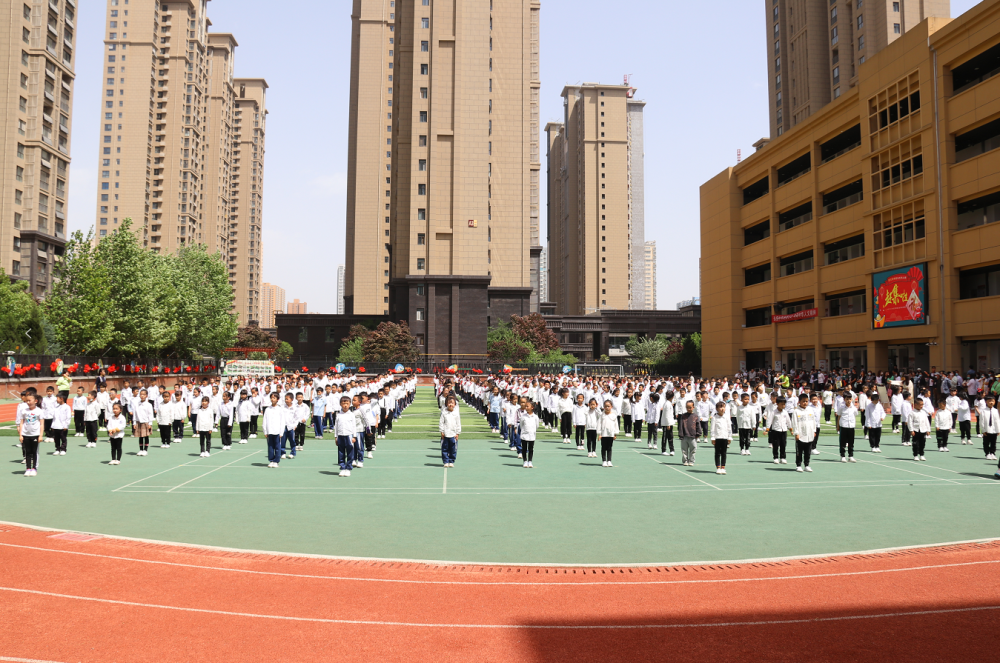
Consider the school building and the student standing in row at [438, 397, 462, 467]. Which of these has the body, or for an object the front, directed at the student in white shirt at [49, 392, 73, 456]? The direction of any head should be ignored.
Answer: the school building

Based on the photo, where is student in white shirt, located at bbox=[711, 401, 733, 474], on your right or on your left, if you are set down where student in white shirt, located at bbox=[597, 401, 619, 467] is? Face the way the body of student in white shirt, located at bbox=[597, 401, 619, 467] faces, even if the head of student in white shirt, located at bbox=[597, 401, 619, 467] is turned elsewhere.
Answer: on your left

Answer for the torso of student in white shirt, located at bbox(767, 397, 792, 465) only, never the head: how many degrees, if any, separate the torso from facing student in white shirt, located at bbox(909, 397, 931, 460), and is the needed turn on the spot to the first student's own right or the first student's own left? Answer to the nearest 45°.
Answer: approximately 135° to the first student's own left

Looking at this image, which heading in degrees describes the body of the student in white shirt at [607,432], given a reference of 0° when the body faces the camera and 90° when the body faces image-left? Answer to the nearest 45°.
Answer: approximately 0°

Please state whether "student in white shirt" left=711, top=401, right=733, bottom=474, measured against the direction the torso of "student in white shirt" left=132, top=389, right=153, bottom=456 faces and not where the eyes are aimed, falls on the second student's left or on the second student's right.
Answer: on the second student's left

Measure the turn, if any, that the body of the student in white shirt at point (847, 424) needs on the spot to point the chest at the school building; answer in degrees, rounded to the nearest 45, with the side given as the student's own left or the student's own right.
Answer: approximately 180°

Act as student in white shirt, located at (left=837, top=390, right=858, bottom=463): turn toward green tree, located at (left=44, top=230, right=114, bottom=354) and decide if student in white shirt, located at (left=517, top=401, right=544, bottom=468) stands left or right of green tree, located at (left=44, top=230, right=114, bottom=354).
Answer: left

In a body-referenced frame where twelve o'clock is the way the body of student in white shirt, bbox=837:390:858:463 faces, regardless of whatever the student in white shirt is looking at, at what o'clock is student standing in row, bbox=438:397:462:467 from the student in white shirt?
The student standing in row is roughly at 2 o'clock from the student in white shirt.

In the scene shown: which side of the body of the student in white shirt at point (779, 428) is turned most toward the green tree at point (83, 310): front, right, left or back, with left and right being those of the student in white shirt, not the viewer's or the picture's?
right
